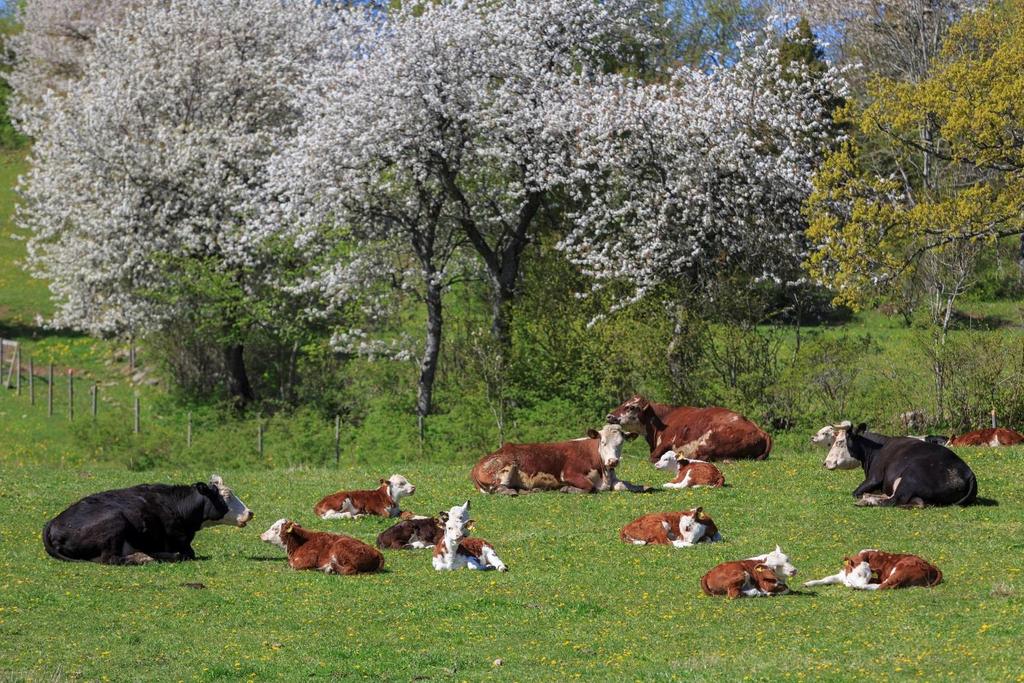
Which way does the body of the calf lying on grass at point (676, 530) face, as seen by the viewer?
to the viewer's right

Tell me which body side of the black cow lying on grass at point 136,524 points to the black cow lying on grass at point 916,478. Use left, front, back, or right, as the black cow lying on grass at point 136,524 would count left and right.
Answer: front

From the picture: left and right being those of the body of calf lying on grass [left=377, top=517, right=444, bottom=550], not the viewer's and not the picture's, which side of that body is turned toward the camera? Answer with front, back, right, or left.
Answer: right

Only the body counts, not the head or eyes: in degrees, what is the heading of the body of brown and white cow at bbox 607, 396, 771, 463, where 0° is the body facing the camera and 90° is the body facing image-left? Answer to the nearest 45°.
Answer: approximately 90°

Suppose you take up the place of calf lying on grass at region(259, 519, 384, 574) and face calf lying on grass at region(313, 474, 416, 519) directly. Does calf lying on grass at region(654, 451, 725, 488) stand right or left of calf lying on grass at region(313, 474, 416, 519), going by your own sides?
right

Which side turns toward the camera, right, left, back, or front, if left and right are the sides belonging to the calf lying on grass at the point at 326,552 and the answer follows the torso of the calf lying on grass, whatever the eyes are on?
left

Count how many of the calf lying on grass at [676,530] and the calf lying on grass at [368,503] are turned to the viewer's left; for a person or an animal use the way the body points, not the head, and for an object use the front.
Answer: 0

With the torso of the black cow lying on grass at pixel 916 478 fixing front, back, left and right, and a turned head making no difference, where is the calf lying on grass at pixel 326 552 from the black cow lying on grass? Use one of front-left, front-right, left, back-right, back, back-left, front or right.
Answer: front-left

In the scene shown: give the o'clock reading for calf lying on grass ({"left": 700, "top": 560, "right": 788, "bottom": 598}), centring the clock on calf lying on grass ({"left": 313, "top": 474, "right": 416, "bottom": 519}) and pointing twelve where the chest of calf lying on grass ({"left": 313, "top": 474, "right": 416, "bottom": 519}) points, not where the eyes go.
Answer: calf lying on grass ({"left": 700, "top": 560, "right": 788, "bottom": 598}) is roughly at 2 o'clock from calf lying on grass ({"left": 313, "top": 474, "right": 416, "bottom": 519}).

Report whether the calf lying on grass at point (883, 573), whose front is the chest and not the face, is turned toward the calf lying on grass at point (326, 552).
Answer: yes

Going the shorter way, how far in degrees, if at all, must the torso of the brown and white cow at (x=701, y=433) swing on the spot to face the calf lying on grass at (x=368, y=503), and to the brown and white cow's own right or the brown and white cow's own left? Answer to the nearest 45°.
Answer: approximately 45° to the brown and white cow's own left

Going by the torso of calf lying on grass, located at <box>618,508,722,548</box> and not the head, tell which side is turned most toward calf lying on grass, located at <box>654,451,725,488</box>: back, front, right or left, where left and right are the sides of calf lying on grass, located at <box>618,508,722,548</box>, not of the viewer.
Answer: left

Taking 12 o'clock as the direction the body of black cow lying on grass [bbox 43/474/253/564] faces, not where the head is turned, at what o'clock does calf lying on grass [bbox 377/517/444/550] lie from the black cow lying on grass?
The calf lying on grass is roughly at 12 o'clock from the black cow lying on grass.

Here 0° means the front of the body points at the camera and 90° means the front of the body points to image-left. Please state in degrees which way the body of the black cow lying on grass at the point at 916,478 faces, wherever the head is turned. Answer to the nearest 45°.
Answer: approximately 90°

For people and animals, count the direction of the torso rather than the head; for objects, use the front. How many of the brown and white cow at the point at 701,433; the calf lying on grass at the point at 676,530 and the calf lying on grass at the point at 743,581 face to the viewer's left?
1

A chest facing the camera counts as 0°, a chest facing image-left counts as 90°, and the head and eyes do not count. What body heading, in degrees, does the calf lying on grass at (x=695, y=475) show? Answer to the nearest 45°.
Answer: approximately 90°

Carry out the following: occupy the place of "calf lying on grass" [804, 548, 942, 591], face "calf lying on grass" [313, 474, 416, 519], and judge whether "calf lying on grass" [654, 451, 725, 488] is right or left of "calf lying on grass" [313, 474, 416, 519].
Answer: right

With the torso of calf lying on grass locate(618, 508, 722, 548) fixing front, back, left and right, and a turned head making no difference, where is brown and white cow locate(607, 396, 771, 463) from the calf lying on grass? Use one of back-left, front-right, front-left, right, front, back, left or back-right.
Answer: left
